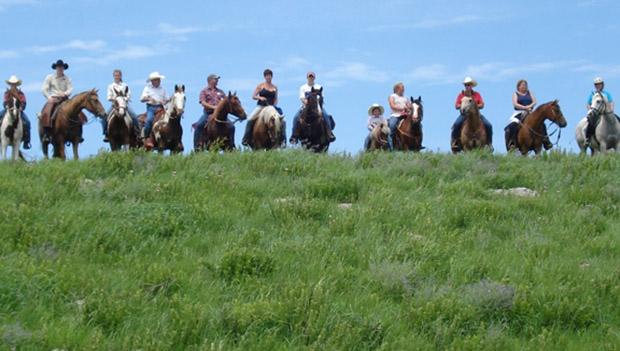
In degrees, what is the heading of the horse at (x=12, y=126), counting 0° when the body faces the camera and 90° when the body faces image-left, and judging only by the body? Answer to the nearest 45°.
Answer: approximately 0°

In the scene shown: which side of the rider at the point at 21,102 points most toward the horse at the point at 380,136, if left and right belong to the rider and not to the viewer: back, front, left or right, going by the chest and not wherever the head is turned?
left

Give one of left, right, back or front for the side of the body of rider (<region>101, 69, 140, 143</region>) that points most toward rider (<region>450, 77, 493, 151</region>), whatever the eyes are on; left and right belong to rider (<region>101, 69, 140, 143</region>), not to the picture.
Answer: left

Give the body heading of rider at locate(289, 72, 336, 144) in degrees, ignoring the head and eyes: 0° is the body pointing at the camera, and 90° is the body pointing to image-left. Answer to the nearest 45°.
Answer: approximately 0°

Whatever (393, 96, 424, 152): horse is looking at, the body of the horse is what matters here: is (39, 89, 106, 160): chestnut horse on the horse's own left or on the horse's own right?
on the horse's own right

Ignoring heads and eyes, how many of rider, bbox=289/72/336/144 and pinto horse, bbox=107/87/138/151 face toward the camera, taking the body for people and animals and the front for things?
2

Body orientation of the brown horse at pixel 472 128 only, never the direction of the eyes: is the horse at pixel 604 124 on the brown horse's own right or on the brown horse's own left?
on the brown horse's own left

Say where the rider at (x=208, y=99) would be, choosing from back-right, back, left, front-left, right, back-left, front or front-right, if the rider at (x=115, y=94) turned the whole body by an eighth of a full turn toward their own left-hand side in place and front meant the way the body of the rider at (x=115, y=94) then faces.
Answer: front-left

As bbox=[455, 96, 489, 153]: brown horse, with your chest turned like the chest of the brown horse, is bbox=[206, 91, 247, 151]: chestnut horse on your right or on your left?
on your right

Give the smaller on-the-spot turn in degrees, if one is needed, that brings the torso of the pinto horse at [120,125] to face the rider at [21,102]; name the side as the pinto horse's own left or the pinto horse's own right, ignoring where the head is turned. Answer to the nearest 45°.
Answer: approximately 135° to the pinto horse's own right
